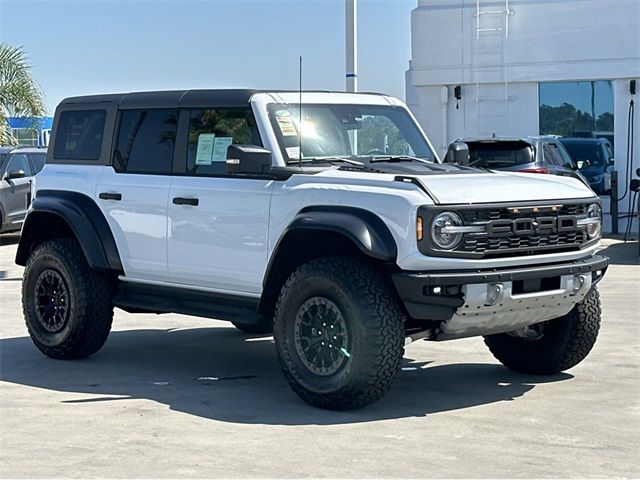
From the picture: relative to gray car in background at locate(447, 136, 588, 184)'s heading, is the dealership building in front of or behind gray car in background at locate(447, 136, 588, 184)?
in front

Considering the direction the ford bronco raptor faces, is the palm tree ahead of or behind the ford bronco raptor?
behind

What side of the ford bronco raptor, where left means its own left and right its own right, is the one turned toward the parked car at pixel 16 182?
back

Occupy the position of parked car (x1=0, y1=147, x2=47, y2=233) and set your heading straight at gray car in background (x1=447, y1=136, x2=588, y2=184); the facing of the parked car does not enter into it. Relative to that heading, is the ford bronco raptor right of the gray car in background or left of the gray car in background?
right

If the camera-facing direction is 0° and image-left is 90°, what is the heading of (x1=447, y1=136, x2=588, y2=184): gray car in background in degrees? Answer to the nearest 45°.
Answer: approximately 225°

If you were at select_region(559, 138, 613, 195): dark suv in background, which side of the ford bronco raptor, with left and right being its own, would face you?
left

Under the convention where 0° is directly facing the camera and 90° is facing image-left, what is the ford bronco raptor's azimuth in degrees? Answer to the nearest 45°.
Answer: approximately 315°

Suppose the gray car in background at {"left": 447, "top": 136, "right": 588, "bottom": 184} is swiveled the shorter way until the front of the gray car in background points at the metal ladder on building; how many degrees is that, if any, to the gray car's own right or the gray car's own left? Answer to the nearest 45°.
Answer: approximately 45° to the gray car's own left

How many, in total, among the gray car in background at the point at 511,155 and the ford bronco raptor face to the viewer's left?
0

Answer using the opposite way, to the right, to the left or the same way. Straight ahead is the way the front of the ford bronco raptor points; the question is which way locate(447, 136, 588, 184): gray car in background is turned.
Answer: to the left

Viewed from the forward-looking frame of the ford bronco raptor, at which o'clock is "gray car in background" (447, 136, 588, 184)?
The gray car in background is roughly at 8 o'clock from the ford bronco raptor.

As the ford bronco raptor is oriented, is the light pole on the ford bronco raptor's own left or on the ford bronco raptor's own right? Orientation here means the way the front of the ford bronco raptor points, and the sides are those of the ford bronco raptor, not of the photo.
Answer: on the ford bronco raptor's own left
